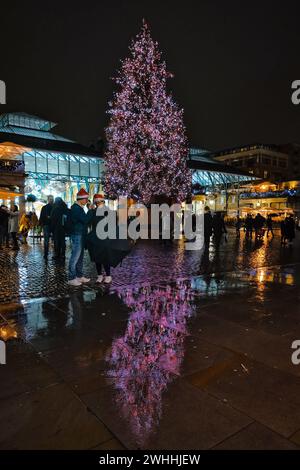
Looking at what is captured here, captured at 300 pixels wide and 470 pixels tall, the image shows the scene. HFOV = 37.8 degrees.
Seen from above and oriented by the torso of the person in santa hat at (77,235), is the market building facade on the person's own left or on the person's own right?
on the person's own left

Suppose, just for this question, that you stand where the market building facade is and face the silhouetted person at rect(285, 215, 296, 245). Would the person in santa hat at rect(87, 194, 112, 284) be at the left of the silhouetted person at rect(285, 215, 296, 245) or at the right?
right

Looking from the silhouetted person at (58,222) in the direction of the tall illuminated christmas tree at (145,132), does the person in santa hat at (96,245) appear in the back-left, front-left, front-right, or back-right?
back-right

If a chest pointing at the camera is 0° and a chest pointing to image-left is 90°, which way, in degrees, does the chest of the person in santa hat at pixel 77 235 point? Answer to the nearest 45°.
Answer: approximately 270°
